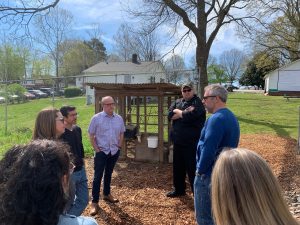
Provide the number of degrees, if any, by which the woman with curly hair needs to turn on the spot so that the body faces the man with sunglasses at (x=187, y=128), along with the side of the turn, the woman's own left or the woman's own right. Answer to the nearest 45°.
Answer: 0° — they already face them

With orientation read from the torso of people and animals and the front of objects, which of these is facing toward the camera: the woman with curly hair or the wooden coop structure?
the wooden coop structure

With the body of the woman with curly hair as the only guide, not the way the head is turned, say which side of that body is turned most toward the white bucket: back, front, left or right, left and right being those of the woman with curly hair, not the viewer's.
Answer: front

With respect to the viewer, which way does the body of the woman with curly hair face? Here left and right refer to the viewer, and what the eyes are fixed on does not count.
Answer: facing away from the viewer and to the right of the viewer

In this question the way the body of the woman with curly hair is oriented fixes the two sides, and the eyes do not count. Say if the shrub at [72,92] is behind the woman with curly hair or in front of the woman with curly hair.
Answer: in front

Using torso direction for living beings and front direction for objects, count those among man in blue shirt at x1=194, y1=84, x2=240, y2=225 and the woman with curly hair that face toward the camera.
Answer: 0

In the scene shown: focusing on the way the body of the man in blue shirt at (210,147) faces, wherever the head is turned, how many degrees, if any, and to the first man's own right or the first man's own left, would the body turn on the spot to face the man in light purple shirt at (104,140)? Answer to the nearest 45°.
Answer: approximately 45° to the first man's own right

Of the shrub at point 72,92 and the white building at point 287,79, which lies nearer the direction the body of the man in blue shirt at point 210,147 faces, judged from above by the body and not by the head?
the shrub

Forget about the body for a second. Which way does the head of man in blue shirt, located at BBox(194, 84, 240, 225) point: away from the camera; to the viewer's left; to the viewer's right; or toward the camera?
to the viewer's left

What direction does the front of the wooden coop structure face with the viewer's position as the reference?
facing the viewer

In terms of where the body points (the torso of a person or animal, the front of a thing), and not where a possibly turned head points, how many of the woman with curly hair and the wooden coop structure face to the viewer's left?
0

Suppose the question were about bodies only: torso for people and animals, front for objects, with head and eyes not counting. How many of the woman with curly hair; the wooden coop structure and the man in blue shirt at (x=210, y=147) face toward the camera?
1

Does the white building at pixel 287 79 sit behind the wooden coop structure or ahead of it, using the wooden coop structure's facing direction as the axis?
behind

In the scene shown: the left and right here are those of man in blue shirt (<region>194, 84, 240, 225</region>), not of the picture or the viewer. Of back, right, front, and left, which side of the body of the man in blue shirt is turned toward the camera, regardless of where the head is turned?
left

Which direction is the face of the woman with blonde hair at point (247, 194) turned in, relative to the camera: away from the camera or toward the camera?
away from the camera

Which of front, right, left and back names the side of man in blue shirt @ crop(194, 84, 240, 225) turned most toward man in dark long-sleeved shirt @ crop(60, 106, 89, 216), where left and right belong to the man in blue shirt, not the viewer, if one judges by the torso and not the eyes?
front
